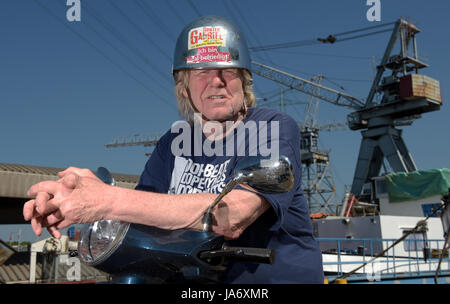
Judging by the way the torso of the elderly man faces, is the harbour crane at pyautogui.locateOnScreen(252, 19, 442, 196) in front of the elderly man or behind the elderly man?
behind

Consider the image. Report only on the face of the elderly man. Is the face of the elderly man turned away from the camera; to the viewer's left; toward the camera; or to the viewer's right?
toward the camera

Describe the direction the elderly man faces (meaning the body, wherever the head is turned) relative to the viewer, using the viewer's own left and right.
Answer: facing the viewer and to the left of the viewer

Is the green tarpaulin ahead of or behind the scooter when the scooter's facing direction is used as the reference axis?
behind

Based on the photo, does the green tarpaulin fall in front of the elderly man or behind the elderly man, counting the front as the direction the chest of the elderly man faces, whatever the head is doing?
behind
